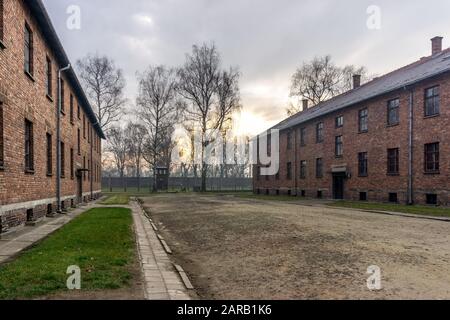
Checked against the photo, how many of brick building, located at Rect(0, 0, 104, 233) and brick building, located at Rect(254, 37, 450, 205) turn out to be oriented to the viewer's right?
1

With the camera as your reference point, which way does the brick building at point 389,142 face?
facing the viewer and to the left of the viewer

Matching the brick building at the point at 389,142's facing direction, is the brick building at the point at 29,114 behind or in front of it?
in front

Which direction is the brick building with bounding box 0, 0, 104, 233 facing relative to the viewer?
to the viewer's right
